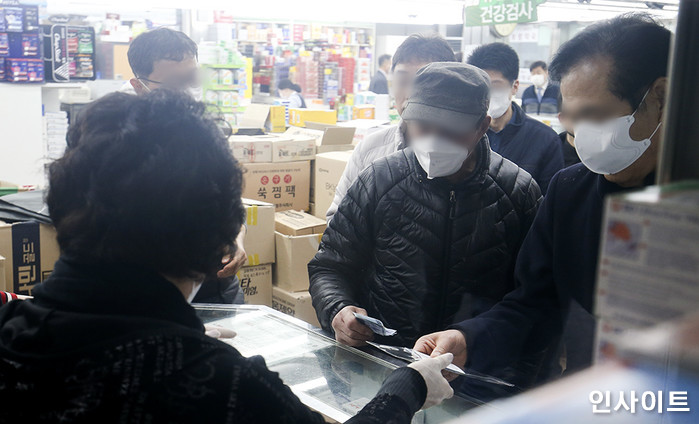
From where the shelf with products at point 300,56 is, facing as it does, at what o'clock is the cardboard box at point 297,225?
The cardboard box is roughly at 12 o'clock from the shelf with products.

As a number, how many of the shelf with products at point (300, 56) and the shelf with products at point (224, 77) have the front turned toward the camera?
2

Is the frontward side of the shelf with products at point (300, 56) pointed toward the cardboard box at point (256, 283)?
yes

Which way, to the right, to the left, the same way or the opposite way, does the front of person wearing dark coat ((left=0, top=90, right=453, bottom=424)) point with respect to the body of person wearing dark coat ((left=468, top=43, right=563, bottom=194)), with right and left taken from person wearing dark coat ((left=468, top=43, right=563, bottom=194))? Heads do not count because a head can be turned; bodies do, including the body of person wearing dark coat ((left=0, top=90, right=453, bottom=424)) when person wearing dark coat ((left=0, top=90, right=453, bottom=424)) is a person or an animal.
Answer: the opposite way

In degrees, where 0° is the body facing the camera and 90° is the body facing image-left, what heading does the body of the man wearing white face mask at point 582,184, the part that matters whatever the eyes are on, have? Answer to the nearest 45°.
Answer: approximately 45°

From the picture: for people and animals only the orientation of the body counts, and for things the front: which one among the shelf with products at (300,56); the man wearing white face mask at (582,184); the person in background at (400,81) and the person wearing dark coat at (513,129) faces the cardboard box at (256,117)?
the shelf with products

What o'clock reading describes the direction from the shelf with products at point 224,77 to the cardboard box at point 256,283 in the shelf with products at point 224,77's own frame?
The cardboard box is roughly at 12 o'clock from the shelf with products.

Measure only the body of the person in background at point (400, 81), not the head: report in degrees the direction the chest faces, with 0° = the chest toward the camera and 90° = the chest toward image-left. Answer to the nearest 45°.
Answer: approximately 45°

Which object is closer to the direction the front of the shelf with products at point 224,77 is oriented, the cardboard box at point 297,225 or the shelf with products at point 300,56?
the cardboard box

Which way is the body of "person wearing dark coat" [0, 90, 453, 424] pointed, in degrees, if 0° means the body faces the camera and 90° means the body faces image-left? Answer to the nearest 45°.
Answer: approximately 225°

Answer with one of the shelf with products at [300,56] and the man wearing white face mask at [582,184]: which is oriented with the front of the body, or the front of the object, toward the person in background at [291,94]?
the shelf with products
